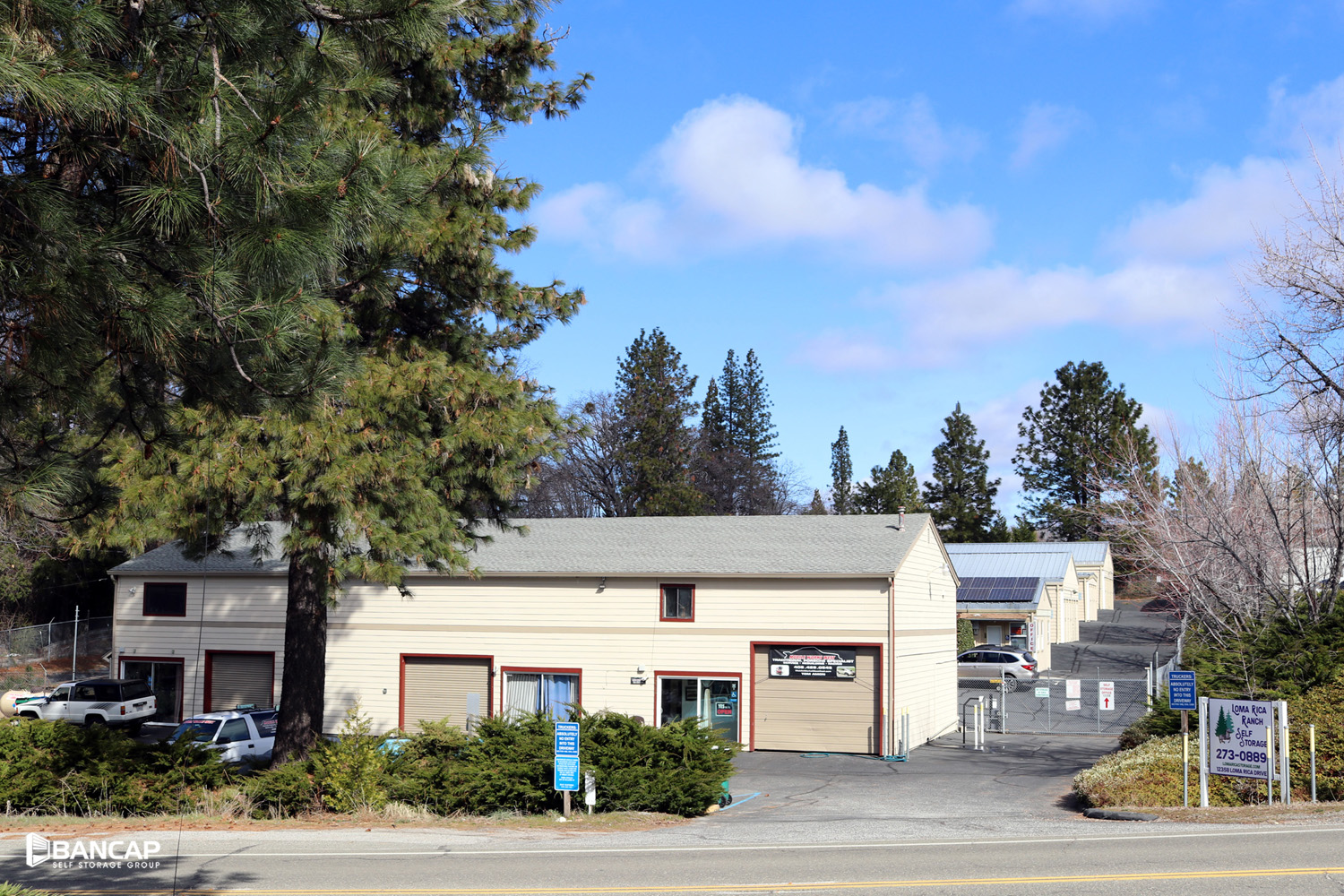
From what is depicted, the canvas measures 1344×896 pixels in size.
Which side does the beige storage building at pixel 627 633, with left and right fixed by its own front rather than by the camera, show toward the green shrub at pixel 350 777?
front

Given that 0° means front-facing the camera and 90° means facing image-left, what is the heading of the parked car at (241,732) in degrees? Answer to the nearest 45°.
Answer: approximately 45°

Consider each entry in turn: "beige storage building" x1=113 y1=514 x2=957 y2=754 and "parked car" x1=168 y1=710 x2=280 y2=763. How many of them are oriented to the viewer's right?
0

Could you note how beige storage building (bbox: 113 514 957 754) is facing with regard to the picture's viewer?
facing the viewer

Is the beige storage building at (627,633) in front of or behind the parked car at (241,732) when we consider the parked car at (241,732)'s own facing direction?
behind

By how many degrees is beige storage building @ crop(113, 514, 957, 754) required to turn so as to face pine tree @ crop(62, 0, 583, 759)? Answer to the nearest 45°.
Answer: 0° — it already faces it

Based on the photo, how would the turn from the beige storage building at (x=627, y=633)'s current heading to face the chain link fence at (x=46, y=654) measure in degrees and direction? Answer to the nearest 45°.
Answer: approximately 135° to its right

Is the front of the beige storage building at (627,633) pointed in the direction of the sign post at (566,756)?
yes
